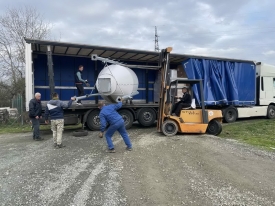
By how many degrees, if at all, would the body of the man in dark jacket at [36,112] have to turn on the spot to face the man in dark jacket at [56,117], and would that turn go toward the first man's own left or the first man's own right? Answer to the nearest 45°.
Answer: approximately 45° to the first man's own right

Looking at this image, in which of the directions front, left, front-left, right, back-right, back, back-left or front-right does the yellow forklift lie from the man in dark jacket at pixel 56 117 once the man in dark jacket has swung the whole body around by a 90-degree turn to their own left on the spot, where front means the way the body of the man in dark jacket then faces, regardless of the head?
back-right

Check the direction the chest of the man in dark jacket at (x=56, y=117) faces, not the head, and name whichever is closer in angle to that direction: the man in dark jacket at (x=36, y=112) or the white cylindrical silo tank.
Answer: the white cylindrical silo tank

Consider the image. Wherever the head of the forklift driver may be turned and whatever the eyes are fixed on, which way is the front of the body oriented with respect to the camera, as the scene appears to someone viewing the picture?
to the viewer's left

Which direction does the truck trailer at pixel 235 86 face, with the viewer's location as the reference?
facing away from the viewer and to the right of the viewer

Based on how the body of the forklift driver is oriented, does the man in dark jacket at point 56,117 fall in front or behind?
in front

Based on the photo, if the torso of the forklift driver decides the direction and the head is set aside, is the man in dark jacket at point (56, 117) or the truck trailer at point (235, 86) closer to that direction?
the man in dark jacket

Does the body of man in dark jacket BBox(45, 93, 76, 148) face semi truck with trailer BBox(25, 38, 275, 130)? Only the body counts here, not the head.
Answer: yes

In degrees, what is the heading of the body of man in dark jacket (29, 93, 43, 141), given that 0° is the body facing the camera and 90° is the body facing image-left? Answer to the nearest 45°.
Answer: approximately 270°

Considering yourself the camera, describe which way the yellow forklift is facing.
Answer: facing to the left of the viewer

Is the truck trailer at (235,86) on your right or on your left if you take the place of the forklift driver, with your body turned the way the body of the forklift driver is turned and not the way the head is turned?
on your right

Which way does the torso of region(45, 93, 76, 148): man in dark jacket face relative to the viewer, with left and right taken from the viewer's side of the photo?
facing away from the viewer and to the right of the viewer
